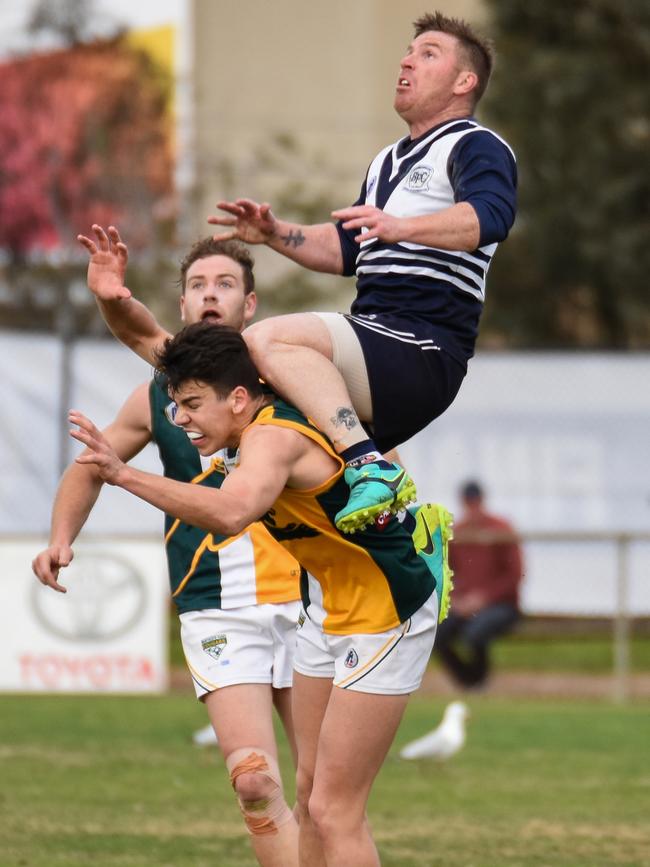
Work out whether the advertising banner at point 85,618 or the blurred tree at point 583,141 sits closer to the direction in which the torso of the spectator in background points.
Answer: the advertising banner

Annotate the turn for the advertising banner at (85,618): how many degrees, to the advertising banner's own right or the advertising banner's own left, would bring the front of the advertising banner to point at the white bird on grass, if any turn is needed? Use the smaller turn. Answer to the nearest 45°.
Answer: approximately 45° to the advertising banner's own left

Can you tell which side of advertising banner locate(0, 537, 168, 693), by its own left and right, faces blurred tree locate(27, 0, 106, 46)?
back

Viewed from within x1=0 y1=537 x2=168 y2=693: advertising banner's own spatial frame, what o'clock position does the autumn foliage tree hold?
The autumn foliage tree is roughly at 6 o'clock from the advertising banner.

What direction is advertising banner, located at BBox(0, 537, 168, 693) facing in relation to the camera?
toward the camera

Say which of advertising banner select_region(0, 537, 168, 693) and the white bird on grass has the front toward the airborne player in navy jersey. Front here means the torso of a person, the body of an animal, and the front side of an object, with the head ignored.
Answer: the advertising banner

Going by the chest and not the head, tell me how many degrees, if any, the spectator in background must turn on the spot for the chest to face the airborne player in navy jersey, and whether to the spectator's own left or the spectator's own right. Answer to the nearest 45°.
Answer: approximately 45° to the spectator's own left

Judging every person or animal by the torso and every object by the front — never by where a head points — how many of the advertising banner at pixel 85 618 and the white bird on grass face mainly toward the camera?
1

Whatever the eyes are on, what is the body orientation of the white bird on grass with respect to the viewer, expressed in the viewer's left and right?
facing to the right of the viewer
